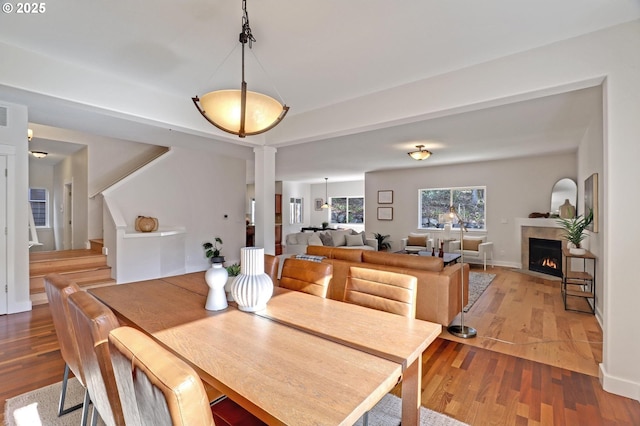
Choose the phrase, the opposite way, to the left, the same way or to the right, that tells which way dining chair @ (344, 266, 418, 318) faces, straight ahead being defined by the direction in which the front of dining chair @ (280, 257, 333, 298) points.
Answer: the same way

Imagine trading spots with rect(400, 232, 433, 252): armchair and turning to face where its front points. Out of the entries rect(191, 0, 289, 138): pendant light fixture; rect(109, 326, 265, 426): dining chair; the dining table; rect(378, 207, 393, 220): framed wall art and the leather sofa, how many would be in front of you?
4

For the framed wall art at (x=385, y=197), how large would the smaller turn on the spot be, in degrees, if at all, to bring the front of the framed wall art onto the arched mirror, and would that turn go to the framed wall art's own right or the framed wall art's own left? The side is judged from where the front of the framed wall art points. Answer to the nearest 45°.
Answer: approximately 45° to the framed wall art's own left

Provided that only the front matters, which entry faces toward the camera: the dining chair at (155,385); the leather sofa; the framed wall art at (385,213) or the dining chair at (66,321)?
the framed wall art

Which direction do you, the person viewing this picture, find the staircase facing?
facing the viewer

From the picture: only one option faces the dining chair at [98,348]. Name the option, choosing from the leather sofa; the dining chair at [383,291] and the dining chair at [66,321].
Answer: the dining chair at [383,291]

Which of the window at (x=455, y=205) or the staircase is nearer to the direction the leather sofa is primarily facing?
the window

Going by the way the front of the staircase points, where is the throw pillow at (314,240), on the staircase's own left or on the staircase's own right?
on the staircase's own left

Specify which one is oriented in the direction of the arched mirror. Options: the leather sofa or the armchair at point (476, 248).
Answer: the leather sofa

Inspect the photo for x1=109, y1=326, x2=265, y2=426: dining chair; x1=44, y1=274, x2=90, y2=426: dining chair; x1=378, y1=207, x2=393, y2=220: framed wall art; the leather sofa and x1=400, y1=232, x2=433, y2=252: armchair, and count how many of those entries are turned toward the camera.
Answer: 2

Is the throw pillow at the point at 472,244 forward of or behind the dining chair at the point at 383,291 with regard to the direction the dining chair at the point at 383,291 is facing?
behind

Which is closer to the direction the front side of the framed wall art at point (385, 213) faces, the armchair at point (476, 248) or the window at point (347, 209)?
the armchair

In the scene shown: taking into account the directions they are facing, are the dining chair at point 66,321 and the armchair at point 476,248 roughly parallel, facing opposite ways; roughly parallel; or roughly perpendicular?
roughly perpendicular

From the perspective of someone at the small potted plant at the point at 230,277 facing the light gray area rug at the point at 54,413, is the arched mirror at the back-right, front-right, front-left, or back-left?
back-right

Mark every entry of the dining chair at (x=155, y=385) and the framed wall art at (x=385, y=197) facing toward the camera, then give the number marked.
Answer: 1

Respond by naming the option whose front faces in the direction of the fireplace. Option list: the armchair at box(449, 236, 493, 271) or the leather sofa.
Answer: the leather sofa

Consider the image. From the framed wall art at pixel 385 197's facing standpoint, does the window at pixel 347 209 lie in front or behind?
behind

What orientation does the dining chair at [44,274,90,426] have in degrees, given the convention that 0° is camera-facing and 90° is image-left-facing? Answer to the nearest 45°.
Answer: approximately 225°

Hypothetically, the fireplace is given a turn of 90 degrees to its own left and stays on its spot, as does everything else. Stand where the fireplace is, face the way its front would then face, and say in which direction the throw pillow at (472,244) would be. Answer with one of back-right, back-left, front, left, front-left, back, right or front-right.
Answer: back-right

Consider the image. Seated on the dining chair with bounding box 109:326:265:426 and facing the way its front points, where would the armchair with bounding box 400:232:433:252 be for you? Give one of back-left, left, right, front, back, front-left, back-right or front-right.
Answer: front
